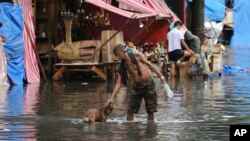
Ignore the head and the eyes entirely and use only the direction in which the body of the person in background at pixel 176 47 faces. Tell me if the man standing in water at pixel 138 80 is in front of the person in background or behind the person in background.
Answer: behind

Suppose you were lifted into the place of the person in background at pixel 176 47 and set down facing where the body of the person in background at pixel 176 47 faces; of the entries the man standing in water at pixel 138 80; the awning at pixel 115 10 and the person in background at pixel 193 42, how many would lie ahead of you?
1

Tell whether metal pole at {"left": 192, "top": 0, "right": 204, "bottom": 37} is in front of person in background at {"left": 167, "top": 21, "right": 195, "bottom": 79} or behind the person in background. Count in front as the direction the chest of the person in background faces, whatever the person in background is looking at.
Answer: in front

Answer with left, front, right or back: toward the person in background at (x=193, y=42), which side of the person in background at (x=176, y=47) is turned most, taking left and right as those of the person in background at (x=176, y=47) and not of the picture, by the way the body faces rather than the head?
front

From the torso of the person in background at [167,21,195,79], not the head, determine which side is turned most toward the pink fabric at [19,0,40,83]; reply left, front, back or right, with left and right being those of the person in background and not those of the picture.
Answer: back

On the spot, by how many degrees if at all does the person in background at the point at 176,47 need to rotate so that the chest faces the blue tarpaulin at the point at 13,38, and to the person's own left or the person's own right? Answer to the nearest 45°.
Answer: approximately 180°

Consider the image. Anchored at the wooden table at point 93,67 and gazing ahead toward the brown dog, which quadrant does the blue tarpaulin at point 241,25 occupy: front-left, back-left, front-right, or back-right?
back-left

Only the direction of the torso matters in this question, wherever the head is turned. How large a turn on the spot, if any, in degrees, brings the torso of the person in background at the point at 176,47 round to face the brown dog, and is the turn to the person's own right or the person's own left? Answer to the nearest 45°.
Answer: approximately 135° to the person's own right

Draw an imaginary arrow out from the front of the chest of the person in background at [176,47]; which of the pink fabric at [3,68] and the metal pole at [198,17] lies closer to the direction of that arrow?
the metal pole
